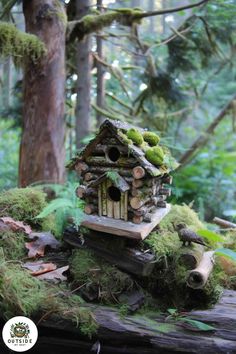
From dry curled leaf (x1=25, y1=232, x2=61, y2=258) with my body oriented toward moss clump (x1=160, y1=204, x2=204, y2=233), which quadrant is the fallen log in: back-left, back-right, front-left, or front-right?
front-right

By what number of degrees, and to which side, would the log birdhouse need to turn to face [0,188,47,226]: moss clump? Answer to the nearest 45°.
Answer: approximately 90° to its right

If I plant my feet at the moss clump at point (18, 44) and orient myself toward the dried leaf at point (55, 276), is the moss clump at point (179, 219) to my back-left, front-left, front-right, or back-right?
front-left

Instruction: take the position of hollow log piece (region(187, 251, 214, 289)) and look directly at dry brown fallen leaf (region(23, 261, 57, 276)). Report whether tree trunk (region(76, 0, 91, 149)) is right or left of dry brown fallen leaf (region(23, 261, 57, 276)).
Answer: right

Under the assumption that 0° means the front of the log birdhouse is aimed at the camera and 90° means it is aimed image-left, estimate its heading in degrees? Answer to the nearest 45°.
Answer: approximately 45°

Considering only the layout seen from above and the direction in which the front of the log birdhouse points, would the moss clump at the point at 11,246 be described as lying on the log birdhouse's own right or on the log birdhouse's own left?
on the log birdhouse's own right

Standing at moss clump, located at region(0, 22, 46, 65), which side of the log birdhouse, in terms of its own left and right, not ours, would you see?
right

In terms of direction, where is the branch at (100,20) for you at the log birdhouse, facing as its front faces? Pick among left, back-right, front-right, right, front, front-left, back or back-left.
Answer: back-right

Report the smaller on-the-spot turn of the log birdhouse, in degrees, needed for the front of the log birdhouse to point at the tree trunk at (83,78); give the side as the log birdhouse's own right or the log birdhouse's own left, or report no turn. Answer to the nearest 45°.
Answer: approximately 135° to the log birdhouse's own right

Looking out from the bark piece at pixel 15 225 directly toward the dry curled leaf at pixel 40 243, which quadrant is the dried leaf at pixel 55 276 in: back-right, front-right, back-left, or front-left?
front-right
